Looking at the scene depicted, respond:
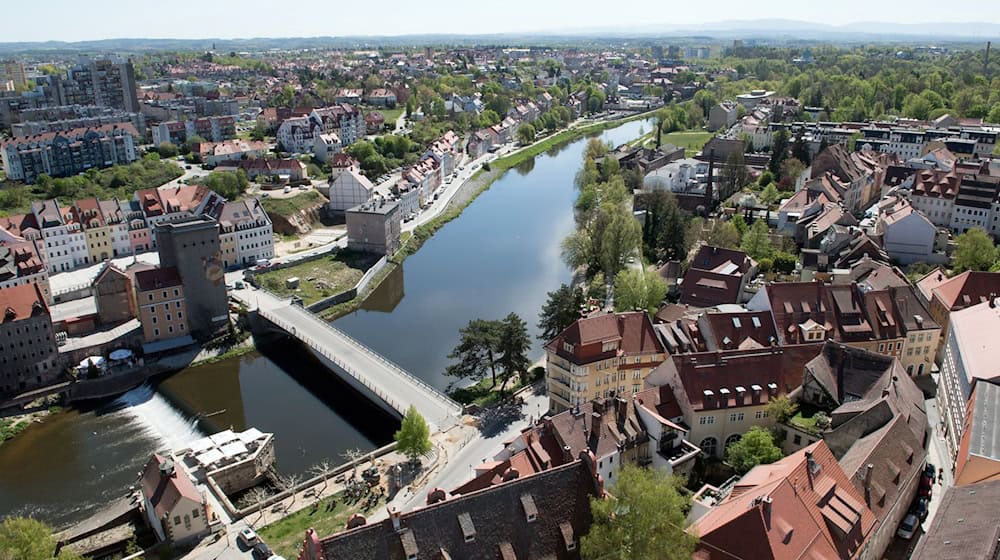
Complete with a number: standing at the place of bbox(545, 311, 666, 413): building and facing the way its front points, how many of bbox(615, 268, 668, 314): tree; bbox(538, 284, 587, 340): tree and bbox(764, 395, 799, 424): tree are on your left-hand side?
1

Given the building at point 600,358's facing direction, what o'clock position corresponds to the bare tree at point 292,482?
The bare tree is roughly at 1 o'clock from the building.

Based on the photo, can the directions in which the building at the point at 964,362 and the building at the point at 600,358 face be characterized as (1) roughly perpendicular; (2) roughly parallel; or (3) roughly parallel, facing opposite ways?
roughly perpendicular

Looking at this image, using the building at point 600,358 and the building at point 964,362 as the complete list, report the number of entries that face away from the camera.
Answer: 0

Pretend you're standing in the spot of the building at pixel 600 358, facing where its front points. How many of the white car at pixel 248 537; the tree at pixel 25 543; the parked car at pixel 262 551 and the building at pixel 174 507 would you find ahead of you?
4

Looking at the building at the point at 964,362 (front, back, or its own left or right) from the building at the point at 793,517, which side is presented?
left

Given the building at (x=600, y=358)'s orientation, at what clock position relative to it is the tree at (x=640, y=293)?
The tree is roughly at 5 o'clock from the building.

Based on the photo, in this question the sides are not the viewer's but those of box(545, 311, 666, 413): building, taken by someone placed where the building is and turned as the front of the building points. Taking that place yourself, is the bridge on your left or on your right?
on your right

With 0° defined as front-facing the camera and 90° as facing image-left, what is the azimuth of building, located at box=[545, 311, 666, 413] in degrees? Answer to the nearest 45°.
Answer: approximately 45°

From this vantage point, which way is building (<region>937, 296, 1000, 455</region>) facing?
to the viewer's left

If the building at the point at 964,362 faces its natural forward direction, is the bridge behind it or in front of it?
in front

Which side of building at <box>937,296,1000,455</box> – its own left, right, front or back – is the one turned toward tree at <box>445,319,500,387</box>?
front

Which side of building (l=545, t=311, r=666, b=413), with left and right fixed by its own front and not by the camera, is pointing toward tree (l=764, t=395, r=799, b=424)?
left

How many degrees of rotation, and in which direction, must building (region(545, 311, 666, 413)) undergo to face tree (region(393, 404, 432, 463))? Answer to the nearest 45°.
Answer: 0° — it already faces it
